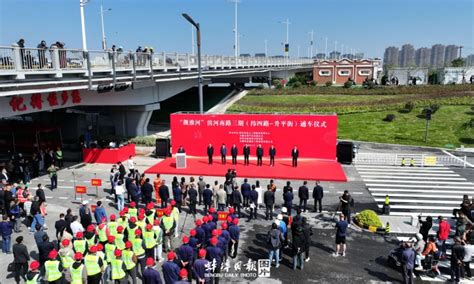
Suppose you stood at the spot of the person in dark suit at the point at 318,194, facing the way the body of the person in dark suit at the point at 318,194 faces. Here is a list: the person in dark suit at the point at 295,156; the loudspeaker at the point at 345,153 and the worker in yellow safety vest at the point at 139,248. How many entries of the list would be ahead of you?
2

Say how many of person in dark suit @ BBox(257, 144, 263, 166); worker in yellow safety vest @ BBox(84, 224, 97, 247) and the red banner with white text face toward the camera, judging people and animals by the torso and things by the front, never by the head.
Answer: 2

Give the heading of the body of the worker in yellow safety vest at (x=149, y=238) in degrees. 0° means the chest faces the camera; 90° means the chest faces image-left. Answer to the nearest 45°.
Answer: approximately 180°

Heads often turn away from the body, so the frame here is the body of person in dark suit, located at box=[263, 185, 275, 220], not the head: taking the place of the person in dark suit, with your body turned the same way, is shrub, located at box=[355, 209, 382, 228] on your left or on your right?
on your right

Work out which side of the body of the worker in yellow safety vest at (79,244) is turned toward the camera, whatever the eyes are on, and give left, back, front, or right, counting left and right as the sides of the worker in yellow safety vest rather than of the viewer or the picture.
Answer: back

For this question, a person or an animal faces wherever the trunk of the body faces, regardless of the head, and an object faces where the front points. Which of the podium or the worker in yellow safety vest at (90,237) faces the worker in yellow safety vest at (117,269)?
the podium

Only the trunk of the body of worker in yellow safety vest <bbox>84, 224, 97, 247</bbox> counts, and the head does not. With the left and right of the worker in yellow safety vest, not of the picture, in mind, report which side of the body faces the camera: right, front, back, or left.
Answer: back

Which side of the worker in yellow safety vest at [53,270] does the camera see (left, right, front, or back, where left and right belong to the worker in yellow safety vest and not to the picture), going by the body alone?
back

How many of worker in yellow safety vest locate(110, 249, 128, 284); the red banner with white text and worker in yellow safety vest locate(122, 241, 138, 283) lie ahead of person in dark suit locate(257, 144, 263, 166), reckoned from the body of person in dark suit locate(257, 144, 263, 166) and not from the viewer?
2

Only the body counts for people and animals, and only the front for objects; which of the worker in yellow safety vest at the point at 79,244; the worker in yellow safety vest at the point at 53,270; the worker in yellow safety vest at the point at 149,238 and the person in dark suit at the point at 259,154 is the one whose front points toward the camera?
the person in dark suit

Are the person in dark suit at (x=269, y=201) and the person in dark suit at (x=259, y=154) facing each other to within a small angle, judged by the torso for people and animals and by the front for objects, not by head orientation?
yes

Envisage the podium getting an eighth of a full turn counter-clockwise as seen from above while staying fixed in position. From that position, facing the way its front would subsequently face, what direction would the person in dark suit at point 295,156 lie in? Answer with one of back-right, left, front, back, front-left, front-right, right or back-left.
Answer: front-left

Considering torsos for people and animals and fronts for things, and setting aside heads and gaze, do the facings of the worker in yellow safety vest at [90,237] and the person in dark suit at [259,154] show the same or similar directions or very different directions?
very different directions

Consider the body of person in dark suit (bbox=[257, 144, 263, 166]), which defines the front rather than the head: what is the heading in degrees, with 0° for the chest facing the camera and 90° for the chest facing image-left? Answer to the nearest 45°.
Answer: approximately 0°
